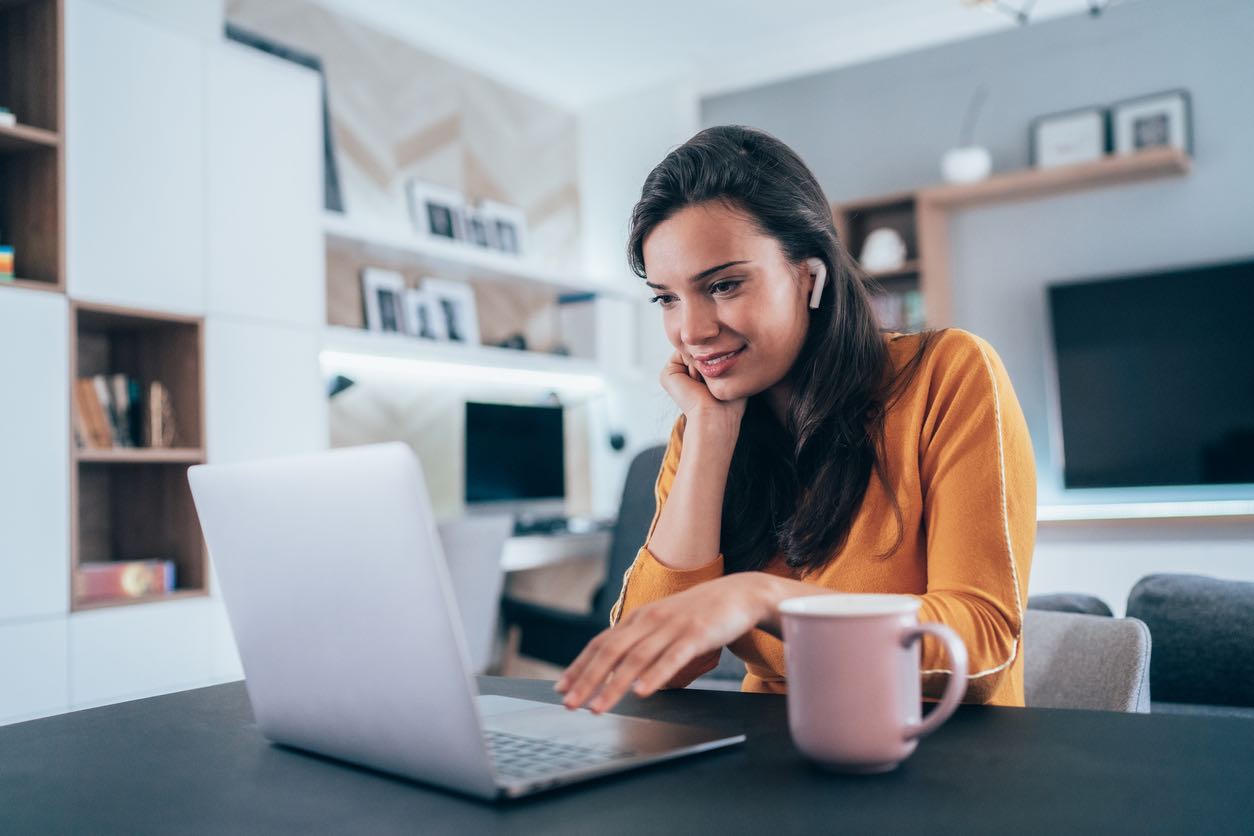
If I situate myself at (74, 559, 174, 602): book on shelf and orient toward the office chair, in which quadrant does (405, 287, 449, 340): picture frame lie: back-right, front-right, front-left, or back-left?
front-left

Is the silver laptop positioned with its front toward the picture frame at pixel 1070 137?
yes

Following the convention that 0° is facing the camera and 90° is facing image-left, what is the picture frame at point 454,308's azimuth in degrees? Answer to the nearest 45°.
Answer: approximately 315°

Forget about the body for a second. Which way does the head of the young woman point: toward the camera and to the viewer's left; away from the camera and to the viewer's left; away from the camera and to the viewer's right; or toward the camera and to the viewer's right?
toward the camera and to the viewer's left

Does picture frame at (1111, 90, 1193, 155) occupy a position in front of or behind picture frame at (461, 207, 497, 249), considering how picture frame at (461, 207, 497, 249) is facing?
in front

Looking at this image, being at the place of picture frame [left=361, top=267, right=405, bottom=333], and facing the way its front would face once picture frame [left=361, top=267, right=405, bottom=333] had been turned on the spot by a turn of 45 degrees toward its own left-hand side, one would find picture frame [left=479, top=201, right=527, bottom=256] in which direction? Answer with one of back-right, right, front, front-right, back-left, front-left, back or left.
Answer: front-left

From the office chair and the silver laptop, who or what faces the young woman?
the silver laptop
